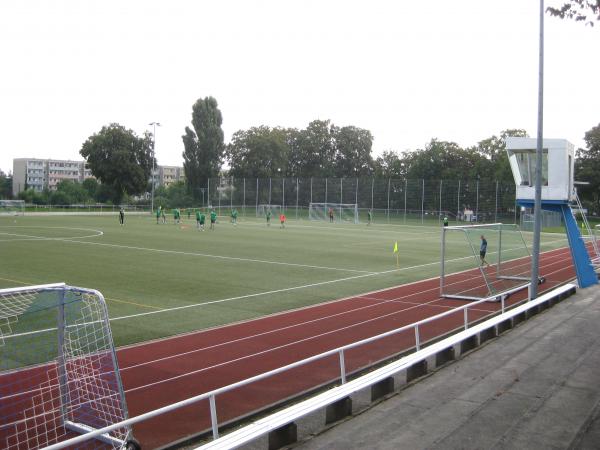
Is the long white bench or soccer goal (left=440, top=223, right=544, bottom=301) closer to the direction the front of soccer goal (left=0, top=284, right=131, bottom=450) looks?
the soccer goal

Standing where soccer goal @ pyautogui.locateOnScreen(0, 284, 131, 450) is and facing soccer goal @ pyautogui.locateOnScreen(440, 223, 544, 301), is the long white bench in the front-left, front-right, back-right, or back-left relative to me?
front-right

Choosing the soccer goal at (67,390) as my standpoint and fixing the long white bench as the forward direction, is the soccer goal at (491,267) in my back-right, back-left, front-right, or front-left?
front-left
